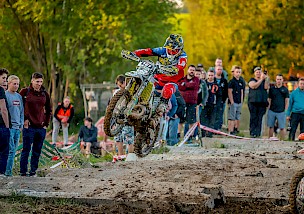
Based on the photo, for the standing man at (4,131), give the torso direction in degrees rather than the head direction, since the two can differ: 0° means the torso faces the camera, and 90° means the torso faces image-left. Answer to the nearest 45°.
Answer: approximately 315°

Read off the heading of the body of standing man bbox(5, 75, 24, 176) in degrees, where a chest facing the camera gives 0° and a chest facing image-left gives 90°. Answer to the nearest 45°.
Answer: approximately 315°

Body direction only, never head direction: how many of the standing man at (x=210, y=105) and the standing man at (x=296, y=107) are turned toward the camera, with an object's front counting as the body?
2

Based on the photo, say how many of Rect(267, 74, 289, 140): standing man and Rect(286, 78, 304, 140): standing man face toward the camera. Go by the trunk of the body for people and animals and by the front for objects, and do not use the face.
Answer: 2
